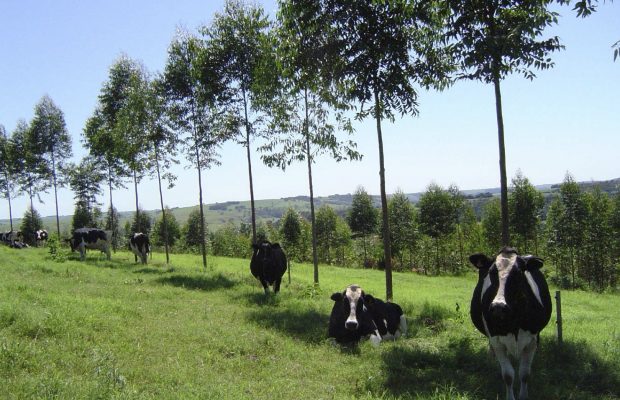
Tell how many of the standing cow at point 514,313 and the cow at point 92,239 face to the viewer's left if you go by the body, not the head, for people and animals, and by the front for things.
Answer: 1

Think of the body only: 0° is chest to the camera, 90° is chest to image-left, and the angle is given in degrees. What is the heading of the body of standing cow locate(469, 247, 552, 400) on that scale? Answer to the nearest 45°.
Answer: approximately 0°

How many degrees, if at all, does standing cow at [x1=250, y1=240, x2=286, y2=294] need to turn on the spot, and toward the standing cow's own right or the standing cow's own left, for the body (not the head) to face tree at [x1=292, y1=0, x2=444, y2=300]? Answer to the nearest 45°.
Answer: approximately 45° to the standing cow's own left

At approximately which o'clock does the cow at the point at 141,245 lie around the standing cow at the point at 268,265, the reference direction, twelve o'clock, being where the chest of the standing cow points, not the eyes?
The cow is roughly at 5 o'clock from the standing cow.

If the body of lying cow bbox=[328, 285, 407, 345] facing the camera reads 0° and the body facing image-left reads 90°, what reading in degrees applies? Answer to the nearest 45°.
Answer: approximately 45°

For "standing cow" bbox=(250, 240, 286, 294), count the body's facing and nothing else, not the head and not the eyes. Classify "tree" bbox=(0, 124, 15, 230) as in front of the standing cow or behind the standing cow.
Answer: behind

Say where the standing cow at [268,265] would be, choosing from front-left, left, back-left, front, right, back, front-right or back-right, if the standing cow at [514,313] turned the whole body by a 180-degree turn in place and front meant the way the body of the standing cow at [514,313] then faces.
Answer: front-left

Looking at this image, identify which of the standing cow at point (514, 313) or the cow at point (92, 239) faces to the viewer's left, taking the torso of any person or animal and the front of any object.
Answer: the cow

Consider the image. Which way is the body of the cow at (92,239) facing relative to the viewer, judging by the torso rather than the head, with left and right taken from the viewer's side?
facing to the left of the viewer

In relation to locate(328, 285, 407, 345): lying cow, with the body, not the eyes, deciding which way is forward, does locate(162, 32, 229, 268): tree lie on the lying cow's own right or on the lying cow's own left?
on the lying cow's own right

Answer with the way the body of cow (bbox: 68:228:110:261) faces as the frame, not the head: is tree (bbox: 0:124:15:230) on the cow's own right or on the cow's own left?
on the cow's own right
